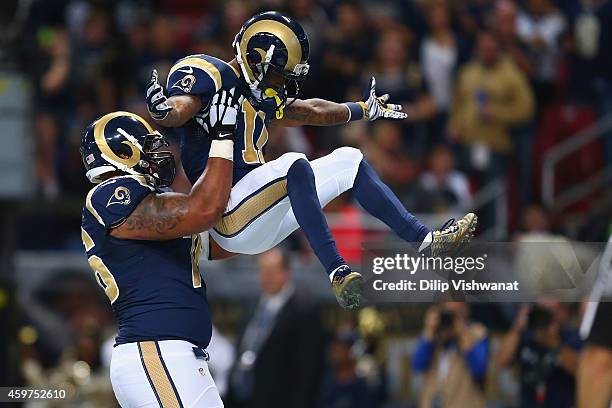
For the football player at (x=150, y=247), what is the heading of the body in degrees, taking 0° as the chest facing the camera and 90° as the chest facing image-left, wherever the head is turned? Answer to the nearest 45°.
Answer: approximately 270°

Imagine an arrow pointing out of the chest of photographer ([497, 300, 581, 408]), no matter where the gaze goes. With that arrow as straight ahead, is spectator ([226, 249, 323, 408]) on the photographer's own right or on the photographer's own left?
on the photographer's own right

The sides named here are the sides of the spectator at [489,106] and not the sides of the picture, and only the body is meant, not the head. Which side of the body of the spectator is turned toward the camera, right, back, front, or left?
front

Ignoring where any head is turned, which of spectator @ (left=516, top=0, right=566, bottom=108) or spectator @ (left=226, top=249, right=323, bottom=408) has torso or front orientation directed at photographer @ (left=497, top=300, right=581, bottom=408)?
spectator @ (left=516, top=0, right=566, bottom=108)

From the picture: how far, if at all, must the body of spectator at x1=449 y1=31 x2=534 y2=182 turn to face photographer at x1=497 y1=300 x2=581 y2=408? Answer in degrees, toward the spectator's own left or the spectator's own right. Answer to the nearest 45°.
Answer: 0° — they already face them

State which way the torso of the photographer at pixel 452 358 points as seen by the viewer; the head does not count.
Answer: toward the camera

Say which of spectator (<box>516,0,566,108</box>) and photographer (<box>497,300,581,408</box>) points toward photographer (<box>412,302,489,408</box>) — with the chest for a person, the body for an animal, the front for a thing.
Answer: the spectator

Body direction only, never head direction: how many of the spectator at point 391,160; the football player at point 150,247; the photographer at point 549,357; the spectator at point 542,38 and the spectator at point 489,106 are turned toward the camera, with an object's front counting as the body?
4

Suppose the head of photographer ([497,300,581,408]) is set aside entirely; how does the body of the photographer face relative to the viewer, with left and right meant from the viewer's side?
facing the viewer
